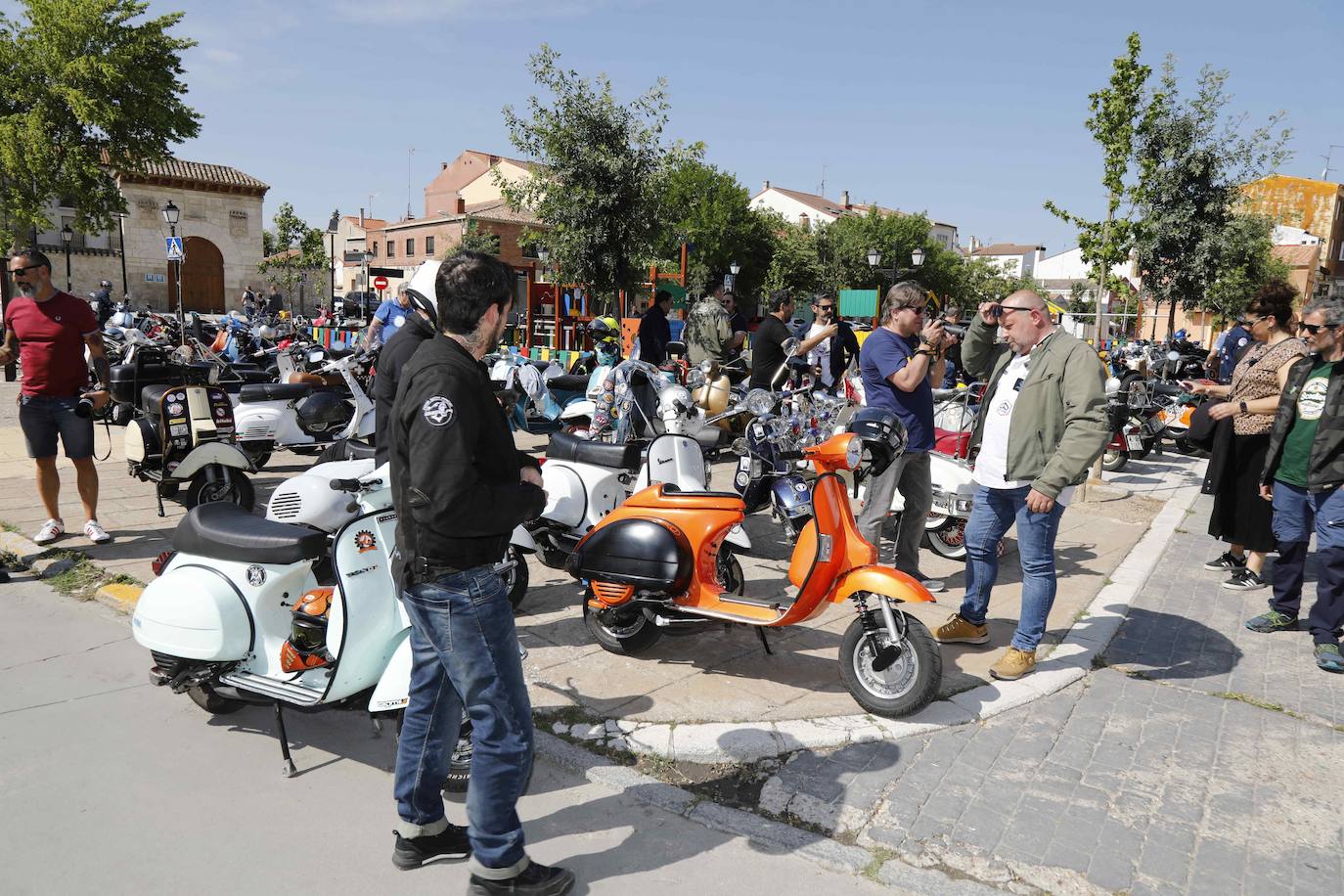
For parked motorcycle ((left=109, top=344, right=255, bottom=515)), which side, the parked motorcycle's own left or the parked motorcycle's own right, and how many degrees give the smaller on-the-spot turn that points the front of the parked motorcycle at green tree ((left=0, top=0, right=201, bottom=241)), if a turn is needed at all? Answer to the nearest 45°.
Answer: approximately 135° to the parked motorcycle's own left

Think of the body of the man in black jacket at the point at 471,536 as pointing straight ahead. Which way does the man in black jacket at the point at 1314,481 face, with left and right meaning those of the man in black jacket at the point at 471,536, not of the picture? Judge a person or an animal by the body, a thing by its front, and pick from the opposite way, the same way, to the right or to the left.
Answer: the opposite way

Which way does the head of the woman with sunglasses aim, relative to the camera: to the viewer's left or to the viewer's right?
to the viewer's left

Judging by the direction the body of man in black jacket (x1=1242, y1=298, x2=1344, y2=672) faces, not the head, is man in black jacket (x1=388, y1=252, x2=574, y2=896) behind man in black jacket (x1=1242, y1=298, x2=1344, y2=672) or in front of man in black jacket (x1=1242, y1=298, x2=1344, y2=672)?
in front

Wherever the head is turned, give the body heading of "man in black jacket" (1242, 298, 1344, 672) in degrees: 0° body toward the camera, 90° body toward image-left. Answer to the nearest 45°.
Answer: approximately 45°

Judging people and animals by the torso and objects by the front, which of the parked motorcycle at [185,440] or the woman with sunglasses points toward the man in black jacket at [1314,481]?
the parked motorcycle

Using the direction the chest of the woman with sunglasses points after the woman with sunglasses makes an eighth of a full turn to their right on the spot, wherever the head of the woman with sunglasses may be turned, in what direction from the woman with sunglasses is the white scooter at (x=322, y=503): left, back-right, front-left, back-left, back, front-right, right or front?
left

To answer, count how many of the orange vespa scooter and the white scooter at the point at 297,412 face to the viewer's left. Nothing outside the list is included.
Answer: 0

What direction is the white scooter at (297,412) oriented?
to the viewer's right

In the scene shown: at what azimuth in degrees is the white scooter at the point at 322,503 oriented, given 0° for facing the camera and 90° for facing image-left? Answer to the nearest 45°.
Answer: approximately 315°

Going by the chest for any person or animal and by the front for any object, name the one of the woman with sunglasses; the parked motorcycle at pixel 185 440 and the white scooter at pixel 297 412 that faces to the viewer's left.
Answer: the woman with sunglasses

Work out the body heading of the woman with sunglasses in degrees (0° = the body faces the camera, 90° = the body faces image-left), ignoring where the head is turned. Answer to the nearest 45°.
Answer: approximately 90°

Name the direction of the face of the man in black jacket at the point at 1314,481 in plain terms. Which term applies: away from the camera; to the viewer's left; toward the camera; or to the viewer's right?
to the viewer's left

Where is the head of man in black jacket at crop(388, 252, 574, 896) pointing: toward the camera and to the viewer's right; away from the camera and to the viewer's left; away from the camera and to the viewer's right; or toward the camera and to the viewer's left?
away from the camera and to the viewer's right

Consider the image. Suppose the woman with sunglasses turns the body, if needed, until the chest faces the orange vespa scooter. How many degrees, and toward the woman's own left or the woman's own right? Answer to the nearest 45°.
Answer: approximately 45° to the woman's own left

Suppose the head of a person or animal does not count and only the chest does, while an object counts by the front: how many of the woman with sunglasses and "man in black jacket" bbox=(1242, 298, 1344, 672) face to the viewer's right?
0

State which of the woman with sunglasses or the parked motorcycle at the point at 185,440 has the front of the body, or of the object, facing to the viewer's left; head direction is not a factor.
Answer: the woman with sunglasses
